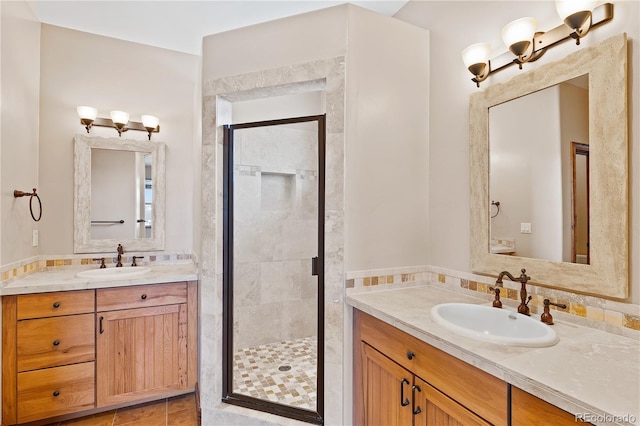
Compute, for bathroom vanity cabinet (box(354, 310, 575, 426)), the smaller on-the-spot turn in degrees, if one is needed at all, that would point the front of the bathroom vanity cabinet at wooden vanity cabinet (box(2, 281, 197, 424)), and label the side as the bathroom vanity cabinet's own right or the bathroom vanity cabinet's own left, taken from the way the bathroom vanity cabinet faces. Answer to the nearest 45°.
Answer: approximately 45° to the bathroom vanity cabinet's own right

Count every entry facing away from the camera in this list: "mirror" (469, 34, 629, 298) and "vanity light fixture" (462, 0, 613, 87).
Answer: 0

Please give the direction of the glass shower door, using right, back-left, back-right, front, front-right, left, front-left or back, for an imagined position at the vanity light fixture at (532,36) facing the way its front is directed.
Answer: front-right

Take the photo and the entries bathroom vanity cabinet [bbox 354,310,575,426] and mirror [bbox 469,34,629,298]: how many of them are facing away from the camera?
0

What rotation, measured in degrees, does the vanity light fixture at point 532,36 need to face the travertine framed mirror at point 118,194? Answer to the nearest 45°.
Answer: approximately 45° to its right

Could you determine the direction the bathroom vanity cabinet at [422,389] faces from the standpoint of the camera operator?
facing the viewer and to the left of the viewer

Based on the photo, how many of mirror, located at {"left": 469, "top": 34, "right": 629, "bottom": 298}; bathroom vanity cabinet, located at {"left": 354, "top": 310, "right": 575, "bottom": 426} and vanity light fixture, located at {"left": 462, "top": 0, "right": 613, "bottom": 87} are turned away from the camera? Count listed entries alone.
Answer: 0

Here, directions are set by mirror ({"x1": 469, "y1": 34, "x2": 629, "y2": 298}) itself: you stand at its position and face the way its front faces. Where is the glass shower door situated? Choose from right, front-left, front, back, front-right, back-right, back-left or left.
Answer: front-right

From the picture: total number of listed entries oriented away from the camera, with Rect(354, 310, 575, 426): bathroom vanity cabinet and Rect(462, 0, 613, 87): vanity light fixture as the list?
0
